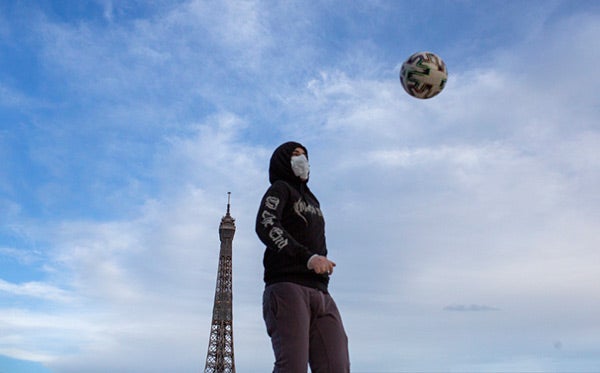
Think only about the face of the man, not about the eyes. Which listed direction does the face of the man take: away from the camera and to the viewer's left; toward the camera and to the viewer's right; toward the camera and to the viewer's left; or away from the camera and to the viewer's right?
toward the camera and to the viewer's right

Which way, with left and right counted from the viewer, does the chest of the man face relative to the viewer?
facing the viewer and to the right of the viewer
